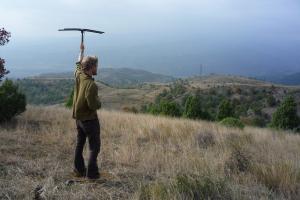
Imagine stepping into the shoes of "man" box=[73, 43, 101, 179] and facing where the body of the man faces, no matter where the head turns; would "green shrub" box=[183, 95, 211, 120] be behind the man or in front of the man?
in front

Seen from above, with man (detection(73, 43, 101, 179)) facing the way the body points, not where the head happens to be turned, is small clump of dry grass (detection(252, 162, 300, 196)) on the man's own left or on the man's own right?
on the man's own right

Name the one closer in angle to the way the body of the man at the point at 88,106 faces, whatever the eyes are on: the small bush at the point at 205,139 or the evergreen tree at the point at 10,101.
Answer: the small bush

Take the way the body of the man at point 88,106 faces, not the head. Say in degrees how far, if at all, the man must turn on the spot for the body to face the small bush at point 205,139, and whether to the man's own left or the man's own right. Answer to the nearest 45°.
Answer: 0° — they already face it

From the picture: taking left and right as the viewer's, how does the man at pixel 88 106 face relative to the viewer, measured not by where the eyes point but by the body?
facing away from the viewer and to the right of the viewer
